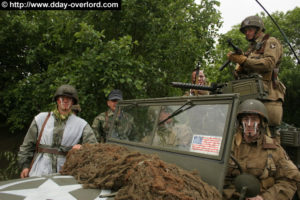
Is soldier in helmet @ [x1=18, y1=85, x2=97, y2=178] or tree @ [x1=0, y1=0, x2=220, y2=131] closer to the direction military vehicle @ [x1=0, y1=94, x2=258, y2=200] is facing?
the soldier in helmet

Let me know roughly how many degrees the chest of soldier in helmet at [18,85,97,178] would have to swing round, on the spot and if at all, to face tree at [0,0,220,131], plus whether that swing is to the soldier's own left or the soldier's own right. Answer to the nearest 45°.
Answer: approximately 135° to the soldier's own left

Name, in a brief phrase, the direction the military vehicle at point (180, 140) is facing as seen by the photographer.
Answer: facing the viewer and to the left of the viewer

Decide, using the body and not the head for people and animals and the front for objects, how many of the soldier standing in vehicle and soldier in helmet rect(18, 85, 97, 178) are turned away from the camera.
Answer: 0

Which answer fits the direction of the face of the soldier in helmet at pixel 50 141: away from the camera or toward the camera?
toward the camera

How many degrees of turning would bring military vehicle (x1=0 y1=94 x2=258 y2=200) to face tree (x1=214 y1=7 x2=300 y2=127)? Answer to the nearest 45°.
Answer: approximately 180°

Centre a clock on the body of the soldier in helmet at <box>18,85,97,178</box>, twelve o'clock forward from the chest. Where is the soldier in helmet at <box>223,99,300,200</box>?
the soldier in helmet at <box>223,99,300,200</box> is roughly at 10 o'clock from the soldier in helmet at <box>18,85,97,178</box>.

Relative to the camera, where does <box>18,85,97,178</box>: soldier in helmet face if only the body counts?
toward the camera
